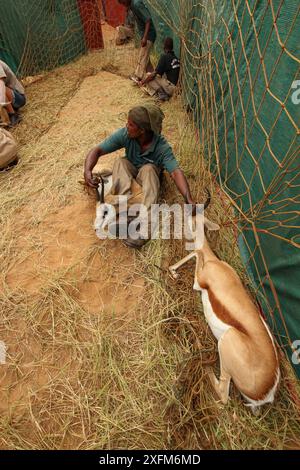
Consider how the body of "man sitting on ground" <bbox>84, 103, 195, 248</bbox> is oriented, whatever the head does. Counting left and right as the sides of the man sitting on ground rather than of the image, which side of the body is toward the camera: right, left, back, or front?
front

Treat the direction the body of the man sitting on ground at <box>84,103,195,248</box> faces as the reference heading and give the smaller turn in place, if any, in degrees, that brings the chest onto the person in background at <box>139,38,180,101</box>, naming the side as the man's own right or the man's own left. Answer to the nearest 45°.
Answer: approximately 180°

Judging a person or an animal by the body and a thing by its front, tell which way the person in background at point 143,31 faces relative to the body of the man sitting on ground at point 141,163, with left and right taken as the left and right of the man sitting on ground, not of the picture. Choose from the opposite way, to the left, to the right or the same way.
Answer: to the right

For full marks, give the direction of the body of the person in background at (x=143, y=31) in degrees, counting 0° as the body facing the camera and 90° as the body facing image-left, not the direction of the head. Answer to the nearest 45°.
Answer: approximately 90°

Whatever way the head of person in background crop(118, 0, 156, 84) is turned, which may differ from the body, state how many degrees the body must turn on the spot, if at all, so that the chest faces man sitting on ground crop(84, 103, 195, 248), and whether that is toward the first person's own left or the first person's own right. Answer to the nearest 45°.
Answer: approximately 90° to the first person's own left

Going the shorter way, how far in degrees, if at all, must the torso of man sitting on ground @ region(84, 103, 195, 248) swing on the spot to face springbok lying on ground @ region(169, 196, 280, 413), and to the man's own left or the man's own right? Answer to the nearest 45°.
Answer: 0° — they already face it

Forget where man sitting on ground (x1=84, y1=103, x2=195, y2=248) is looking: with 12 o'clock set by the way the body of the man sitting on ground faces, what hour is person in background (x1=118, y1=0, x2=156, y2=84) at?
The person in background is roughly at 6 o'clock from the man sitting on ground.

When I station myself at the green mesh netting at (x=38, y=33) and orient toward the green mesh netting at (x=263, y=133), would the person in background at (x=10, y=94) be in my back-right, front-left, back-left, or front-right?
front-right

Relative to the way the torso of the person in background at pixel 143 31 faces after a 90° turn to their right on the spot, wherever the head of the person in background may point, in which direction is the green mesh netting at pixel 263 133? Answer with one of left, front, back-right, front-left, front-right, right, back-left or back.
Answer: back

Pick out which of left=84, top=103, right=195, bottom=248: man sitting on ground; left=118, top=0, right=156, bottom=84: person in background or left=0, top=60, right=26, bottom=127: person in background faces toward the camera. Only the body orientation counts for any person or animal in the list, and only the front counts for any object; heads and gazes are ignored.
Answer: the man sitting on ground
